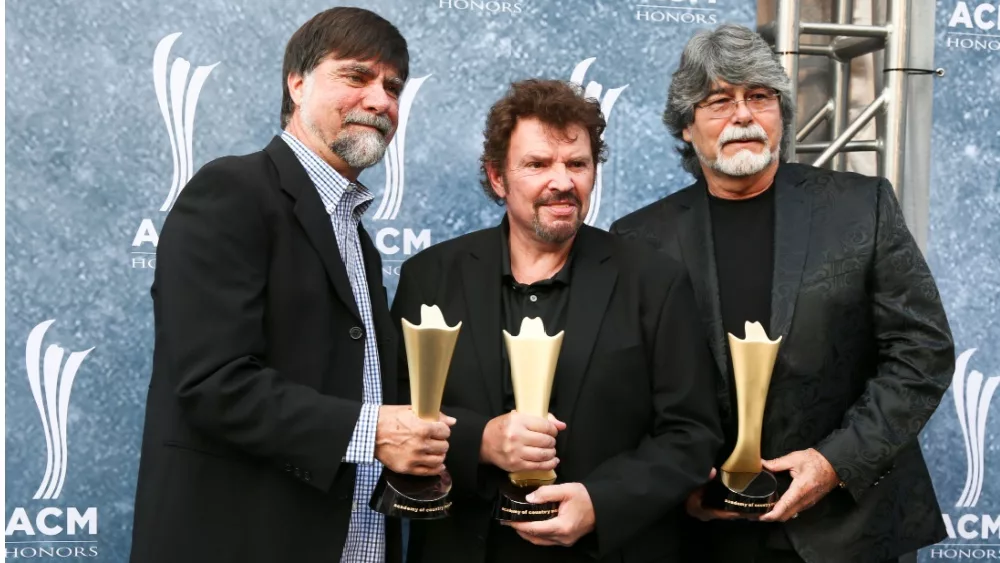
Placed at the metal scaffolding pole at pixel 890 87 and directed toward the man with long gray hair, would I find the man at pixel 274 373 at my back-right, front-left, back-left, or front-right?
front-right

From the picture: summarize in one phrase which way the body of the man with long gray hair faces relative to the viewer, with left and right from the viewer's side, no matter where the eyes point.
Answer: facing the viewer and to the left of the viewer

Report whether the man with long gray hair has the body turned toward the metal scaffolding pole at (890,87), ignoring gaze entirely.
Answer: no

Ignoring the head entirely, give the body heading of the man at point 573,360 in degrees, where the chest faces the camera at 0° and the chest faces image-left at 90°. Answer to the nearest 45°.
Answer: approximately 0°

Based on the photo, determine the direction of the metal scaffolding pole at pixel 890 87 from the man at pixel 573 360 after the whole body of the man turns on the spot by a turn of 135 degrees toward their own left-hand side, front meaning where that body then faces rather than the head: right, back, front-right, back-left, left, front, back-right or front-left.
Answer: front

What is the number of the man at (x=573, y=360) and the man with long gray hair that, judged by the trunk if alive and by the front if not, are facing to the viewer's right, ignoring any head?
0

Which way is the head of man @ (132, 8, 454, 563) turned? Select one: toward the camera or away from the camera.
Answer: toward the camera

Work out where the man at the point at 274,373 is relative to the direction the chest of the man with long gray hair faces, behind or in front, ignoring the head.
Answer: in front

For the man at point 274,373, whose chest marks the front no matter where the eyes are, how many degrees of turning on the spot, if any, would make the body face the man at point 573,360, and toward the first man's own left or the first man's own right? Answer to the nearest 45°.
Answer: approximately 45° to the first man's own left

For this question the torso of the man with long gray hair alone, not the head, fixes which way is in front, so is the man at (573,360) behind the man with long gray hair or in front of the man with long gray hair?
in front

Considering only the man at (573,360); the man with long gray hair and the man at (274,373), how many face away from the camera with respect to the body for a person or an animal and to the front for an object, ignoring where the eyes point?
0

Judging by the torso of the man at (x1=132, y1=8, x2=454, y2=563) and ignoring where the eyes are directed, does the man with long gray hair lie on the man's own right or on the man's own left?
on the man's own left

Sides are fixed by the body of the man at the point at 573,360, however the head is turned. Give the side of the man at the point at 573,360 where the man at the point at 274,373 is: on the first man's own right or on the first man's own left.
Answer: on the first man's own right
